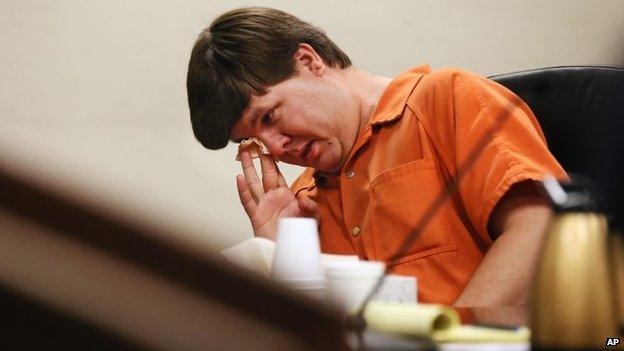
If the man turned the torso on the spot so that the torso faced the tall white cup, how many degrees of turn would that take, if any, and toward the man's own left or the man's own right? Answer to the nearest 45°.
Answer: approximately 45° to the man's own left

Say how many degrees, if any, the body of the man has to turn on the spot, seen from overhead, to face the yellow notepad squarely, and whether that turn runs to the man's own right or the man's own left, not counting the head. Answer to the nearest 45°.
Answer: approximately 45° to the man's own left

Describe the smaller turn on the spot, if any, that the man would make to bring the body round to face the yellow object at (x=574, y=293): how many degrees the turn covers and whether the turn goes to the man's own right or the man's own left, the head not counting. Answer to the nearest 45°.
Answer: approximately 45° to the man's own left

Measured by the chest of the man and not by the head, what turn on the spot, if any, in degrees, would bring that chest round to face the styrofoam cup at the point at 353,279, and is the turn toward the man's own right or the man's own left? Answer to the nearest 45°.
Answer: approximately 45° to the man's own left

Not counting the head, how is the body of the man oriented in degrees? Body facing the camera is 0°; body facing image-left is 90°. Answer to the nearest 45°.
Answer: approximately 45°
